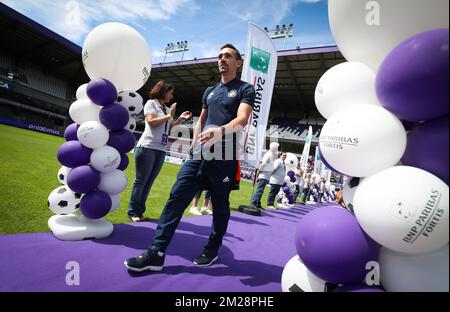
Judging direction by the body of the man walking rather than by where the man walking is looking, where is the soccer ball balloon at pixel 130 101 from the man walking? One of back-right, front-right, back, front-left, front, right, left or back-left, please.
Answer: right

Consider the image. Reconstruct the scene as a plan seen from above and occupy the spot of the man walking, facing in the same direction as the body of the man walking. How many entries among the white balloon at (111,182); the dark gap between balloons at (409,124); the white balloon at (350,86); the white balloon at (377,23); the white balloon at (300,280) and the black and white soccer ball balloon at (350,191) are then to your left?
5

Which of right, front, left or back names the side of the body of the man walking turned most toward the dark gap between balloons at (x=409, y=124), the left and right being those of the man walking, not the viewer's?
left
